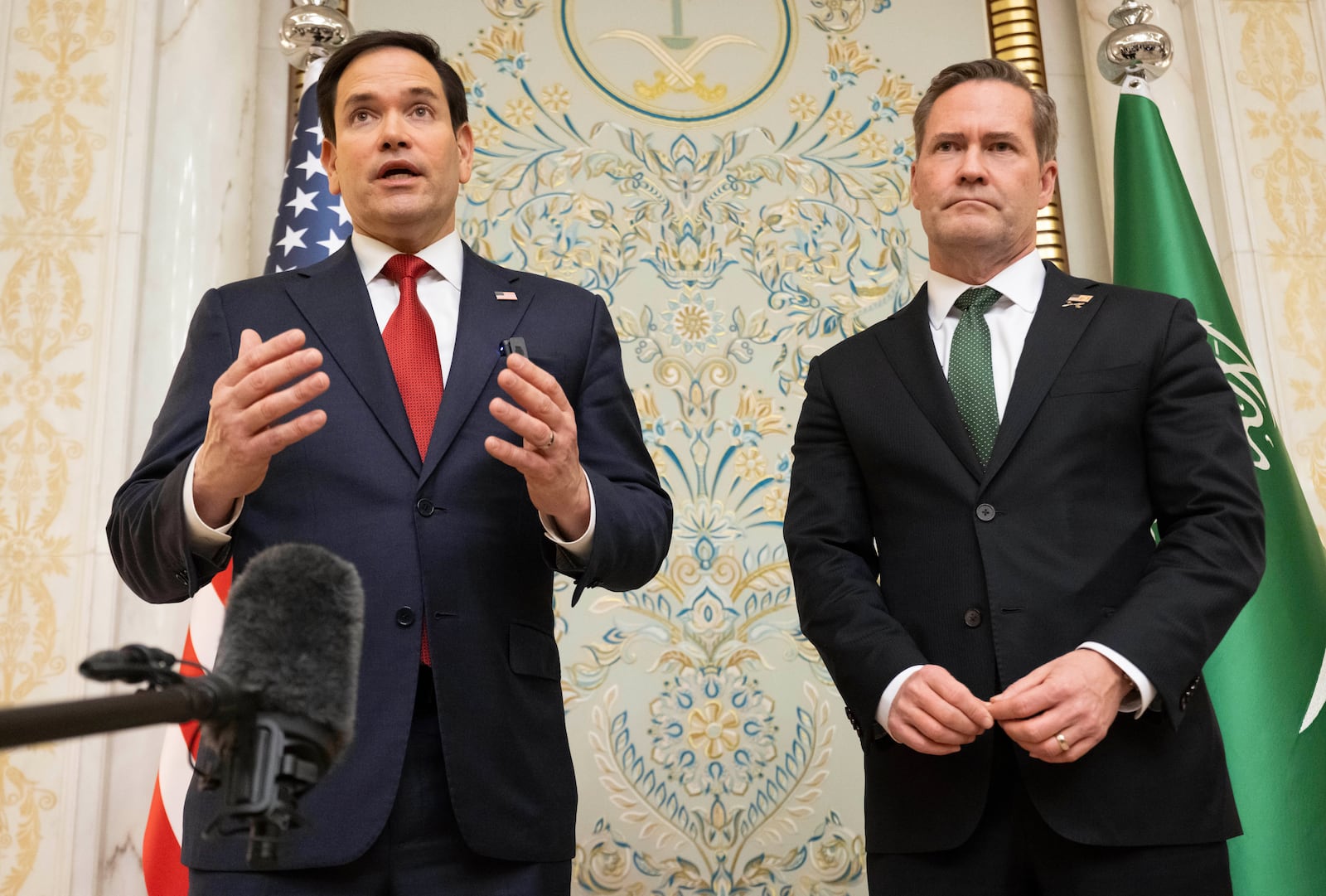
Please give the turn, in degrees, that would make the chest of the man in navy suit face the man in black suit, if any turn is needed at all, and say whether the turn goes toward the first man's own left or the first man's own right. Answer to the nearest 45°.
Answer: approximately 90° to the first man's own left

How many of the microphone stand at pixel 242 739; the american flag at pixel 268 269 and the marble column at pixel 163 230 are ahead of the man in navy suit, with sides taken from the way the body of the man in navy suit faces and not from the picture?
1

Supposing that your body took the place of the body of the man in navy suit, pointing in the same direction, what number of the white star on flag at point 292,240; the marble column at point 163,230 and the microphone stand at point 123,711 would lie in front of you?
1

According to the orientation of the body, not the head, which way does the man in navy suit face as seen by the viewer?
toward the camera

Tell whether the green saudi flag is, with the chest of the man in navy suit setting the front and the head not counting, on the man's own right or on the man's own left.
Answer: on the man's own left

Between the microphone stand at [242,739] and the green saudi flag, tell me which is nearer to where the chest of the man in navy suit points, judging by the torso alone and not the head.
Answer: the microphone stand

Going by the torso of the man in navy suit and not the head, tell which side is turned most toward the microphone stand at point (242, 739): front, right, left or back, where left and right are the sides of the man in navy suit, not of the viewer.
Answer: front

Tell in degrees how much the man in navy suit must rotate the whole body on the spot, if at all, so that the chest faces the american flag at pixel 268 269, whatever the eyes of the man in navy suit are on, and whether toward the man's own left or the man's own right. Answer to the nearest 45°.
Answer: approximately 180°

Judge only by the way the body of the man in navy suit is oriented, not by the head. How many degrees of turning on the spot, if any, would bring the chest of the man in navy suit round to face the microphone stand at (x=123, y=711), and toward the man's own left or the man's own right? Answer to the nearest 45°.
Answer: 0° — they already face it
